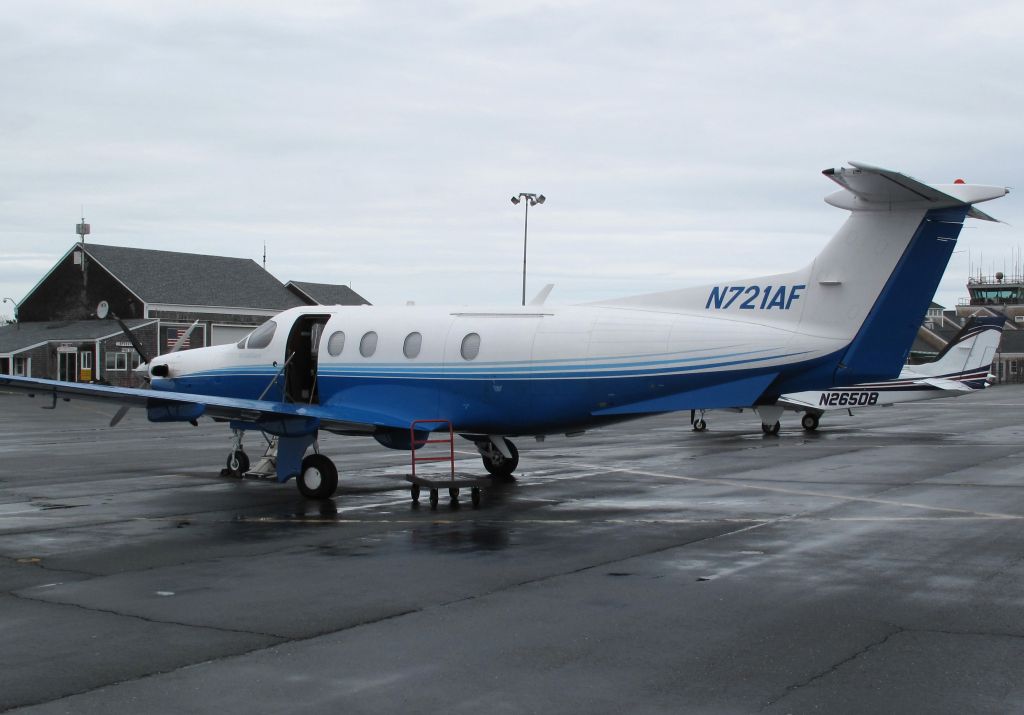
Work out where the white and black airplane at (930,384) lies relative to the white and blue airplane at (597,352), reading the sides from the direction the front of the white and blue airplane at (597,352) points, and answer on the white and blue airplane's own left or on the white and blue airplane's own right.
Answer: on the white and blue airplane's own right

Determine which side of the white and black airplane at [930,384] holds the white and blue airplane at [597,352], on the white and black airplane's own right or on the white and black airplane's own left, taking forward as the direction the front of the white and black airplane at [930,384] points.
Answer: on the white and black airplane's own left

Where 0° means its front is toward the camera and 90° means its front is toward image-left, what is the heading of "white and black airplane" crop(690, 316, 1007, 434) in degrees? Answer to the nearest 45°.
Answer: approximately 90°

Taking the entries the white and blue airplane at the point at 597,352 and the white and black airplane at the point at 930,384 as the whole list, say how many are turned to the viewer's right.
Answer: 0

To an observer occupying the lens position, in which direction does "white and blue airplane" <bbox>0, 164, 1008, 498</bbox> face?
facing away from the viewer and to the left of the viewer
